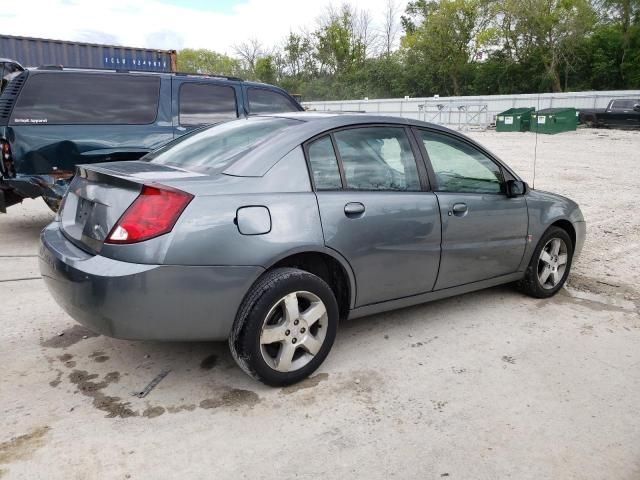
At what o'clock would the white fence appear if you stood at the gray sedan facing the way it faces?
The white fence is roughly at 11 o'clock from the gray sedan.

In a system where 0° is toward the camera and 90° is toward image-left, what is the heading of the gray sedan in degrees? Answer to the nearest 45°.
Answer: approximately 225°

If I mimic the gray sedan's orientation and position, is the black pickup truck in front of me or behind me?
in front

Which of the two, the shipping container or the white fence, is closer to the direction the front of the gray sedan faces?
the white fence

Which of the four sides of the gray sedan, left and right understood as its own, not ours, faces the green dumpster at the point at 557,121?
front

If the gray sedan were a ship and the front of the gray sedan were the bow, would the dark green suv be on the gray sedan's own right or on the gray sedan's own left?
on the gray sedan's own left

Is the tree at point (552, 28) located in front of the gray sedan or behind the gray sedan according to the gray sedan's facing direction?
in front

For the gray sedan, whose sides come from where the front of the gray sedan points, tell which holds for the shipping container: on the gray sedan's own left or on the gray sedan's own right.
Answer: on the gray sedan's own left

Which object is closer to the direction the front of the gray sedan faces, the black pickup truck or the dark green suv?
the black pickup truck

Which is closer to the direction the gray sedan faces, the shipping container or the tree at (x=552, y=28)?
the tree
